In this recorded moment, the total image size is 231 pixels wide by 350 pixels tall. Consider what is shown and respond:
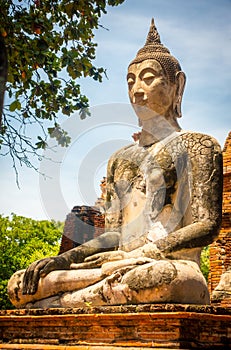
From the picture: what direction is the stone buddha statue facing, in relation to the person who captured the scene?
facing the viewer and to the left of the viewer

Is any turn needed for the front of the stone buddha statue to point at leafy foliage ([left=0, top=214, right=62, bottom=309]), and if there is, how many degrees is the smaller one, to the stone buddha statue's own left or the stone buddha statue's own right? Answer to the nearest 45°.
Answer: approximately 135° to the stone buddha statue's own right
